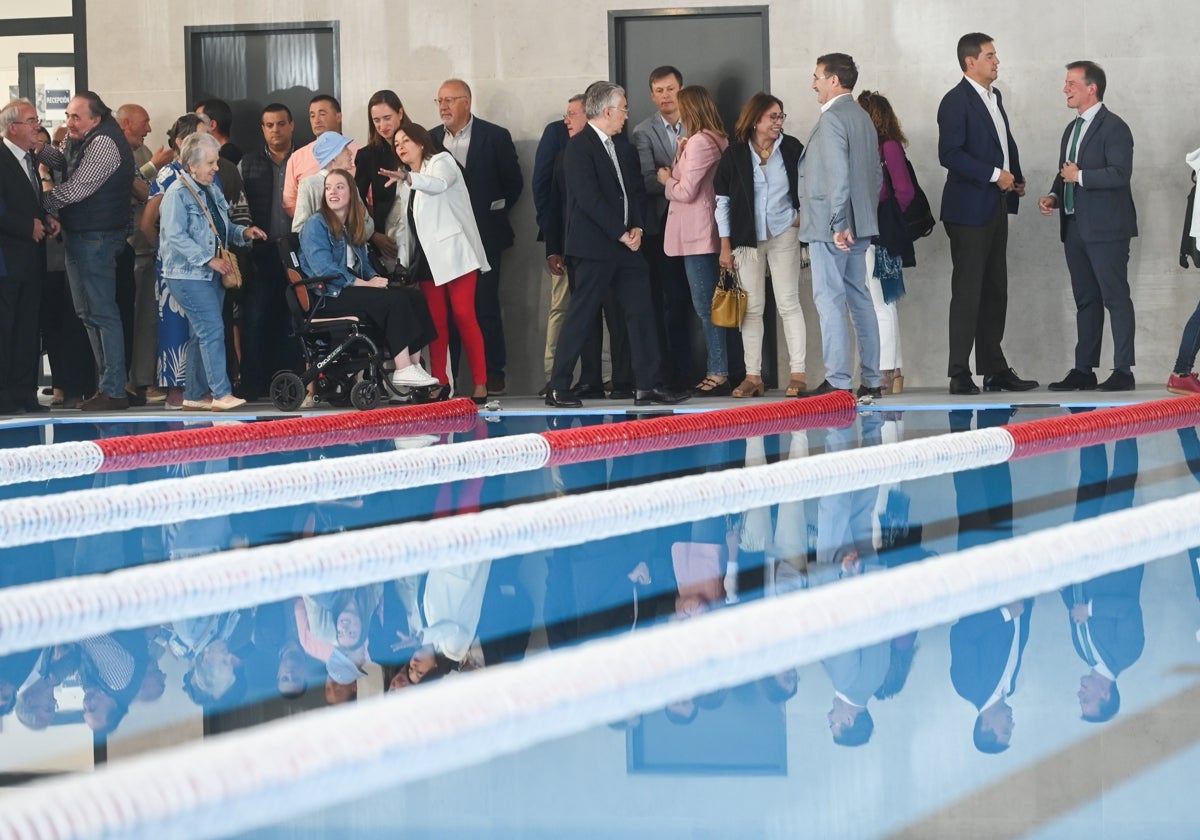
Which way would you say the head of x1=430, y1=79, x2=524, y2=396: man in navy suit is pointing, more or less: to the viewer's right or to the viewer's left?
to the viewer's left

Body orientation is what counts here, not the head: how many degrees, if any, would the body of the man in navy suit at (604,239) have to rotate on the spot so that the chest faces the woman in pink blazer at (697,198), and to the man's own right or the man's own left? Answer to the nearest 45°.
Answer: approximately 90° to the man's own left

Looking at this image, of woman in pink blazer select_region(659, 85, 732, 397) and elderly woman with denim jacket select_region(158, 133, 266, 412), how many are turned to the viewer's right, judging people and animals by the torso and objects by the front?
1

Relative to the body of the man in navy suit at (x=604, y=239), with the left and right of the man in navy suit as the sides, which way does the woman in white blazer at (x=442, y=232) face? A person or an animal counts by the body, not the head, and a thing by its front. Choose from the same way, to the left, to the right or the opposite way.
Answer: to the right

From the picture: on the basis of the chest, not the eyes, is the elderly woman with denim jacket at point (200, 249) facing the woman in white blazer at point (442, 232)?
yes

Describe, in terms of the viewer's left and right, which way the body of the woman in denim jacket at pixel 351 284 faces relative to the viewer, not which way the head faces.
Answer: facing the viewer and to the right of the viewer

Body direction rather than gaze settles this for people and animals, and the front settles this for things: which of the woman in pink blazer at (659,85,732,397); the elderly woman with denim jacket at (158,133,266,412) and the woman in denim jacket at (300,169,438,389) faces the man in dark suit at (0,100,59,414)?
the woman in pink blazer

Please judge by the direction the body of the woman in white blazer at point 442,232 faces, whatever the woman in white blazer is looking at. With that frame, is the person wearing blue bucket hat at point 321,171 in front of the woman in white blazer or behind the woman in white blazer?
in front

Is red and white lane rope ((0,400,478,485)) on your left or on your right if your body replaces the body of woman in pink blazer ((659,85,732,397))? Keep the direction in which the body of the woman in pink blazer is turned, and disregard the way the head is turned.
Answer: on your left

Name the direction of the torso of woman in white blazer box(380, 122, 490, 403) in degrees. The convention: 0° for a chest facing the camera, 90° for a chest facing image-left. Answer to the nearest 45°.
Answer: approximately 45°

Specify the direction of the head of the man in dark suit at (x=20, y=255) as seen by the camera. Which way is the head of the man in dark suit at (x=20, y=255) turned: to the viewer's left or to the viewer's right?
to the viewer's right

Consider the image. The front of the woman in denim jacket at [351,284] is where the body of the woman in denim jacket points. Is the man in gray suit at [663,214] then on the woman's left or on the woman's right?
on the woman's left

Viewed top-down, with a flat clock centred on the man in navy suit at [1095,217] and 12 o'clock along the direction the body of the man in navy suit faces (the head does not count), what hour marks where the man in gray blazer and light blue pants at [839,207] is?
The man in gray blazer and light blue pants is roughly at 12 o'clock from the man in navy suit.
